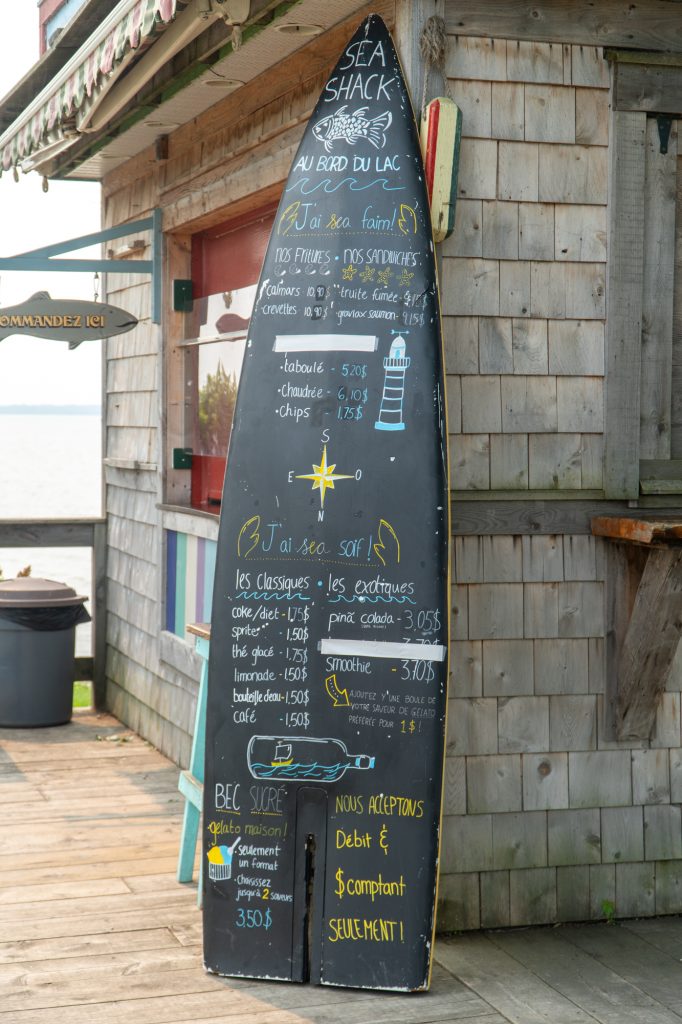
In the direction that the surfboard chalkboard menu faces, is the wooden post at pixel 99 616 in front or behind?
behind

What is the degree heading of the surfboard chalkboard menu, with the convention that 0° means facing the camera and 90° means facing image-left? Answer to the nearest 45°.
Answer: approximately 0°

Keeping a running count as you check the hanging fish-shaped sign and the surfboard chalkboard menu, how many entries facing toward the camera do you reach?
2

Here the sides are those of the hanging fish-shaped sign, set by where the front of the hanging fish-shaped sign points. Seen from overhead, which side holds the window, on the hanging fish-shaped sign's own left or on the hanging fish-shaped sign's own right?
on the hanging fish-shaped sign's own left
